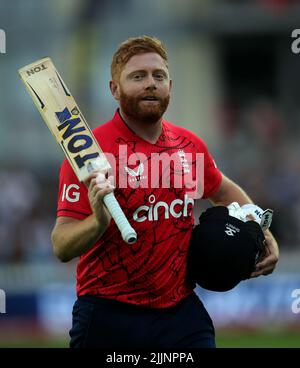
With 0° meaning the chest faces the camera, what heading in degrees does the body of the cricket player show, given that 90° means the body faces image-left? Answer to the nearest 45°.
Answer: approximately 315°
